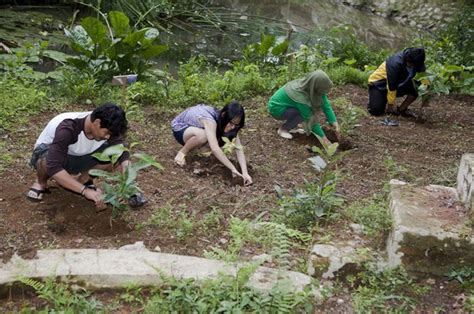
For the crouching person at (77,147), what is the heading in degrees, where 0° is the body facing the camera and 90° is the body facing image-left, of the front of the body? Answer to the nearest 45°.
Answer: approximately 315°

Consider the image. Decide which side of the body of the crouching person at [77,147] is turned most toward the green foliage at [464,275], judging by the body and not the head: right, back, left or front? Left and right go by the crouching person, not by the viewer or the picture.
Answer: front

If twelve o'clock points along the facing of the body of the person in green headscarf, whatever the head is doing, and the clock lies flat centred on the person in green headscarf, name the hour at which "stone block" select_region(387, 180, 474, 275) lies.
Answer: The stone block is roughly at 1 o'clock from the person in green headscarf.

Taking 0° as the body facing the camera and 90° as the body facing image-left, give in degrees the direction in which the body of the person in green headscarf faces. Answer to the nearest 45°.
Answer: approximately 315°

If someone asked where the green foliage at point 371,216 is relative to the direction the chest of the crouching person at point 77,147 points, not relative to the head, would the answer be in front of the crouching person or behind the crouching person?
in front

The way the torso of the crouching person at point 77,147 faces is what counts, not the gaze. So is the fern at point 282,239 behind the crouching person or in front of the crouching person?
in front

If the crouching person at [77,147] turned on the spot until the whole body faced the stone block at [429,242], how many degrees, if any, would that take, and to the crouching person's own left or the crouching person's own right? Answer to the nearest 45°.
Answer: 0° — they already face it

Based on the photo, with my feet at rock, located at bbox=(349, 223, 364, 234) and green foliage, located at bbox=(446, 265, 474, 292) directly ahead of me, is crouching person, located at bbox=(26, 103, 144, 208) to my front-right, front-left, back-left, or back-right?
back-right

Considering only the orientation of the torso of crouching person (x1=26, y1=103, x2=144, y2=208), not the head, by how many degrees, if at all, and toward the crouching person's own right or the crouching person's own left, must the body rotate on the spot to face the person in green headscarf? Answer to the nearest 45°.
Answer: approximately 90° to the crouching person's own left

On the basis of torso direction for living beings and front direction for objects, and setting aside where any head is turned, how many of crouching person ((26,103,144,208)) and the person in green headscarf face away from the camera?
0
